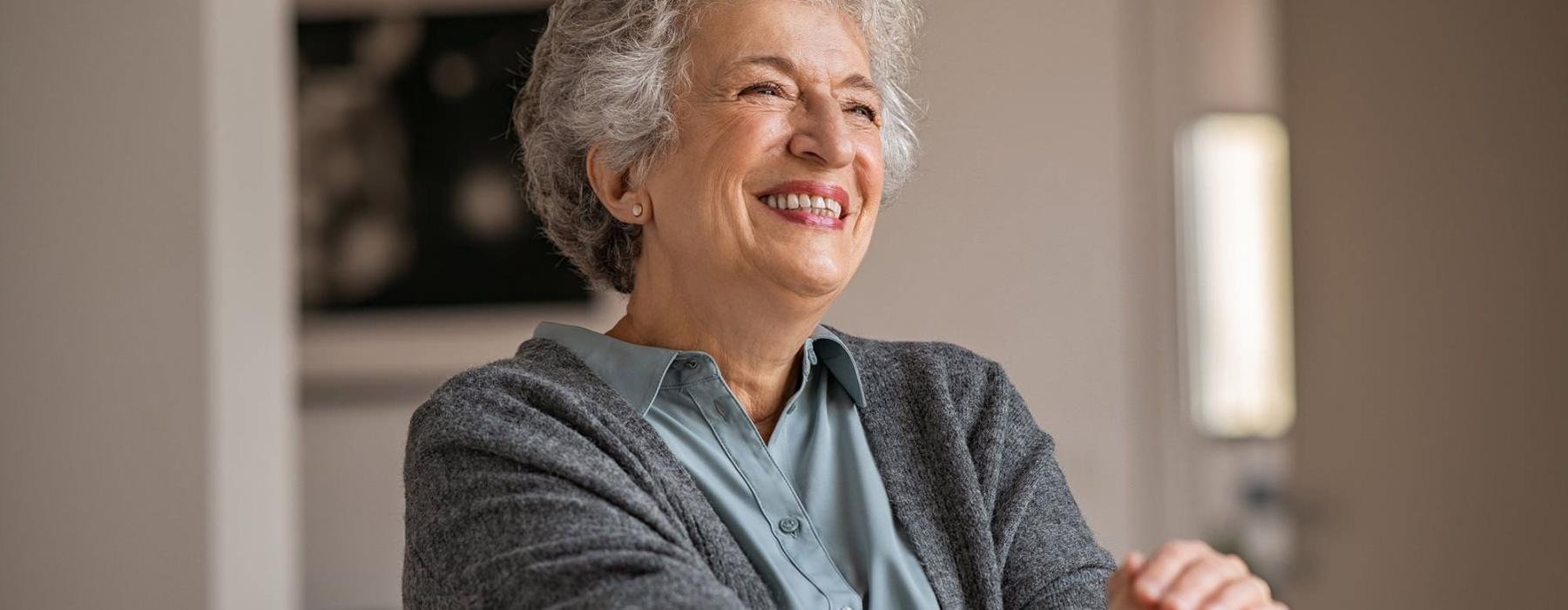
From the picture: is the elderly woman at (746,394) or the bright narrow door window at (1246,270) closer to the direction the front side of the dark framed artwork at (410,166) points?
the elderly woman

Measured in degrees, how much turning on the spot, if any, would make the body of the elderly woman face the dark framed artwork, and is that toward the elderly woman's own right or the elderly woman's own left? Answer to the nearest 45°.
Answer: approximately 180°

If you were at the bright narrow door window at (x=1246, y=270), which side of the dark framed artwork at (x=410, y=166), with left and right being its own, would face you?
left

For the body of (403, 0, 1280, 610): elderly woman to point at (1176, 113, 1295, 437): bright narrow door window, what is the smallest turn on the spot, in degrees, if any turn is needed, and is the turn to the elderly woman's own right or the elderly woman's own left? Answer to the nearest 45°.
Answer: approximately 90° to the elderly woman's own left

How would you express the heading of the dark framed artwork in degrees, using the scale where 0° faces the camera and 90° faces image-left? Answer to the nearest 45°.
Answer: approximately 0°
